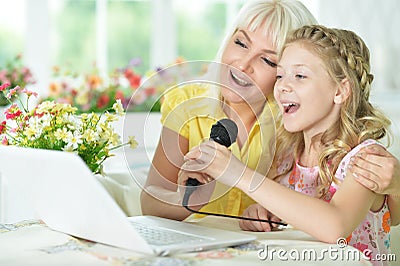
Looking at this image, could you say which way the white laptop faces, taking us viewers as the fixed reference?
facing away from the viewer and to the right of the viewer

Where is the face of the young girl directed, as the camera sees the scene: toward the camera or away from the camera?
toward the camera

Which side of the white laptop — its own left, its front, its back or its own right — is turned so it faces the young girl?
front

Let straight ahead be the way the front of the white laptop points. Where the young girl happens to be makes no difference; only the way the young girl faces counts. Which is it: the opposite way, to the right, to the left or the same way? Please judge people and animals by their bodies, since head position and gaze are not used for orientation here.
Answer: the opposite way

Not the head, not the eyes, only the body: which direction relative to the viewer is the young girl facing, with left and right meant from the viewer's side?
facing the viewer and to the left of the viewer

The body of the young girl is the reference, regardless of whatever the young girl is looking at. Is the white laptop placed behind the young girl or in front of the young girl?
in front

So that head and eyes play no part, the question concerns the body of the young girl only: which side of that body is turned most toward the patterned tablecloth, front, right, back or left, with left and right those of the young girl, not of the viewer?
front
